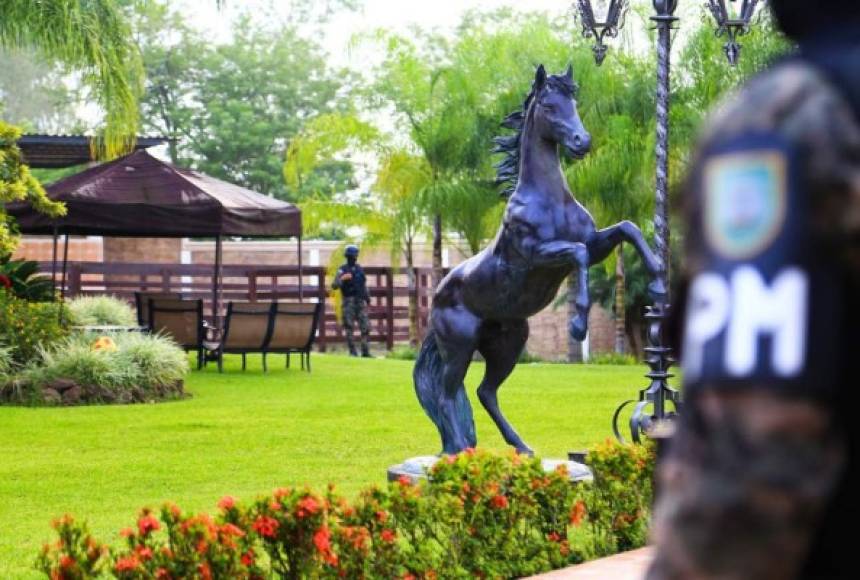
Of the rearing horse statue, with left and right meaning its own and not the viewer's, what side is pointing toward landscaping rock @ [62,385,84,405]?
back

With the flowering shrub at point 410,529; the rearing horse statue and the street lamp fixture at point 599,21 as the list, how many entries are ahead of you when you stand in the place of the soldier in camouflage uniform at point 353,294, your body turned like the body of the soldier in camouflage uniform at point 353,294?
3
